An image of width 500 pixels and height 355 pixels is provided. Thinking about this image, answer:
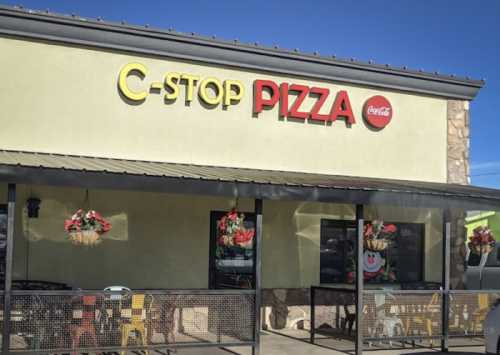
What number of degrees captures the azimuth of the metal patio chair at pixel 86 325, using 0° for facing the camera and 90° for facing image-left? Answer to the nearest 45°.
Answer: approximately 45°

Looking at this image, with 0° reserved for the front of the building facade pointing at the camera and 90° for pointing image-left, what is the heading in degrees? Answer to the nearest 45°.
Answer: approximately 315°

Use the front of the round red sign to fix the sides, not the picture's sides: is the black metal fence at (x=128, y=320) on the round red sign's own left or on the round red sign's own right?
on the round red sign's own right

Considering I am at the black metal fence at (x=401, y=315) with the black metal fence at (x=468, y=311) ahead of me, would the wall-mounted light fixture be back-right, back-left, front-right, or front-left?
back-left

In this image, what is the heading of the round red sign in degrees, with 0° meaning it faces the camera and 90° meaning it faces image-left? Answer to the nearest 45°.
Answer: approximately 315°
